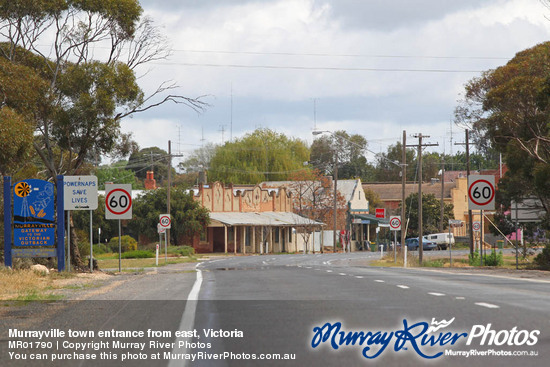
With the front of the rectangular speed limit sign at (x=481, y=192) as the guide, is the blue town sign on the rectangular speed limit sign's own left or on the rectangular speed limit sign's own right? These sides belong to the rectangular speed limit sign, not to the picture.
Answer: on the rectangular speed limit sign's own right

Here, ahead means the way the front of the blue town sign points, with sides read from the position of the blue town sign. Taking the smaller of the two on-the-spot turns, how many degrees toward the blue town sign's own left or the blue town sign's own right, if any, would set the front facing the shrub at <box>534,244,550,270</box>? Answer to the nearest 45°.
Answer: approximately 90° to the blue town sign's own left

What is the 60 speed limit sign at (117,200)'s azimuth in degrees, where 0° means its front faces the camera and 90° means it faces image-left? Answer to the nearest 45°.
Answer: approximately 0°

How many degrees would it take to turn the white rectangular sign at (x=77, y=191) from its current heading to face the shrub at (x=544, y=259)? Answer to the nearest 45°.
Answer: approximately 90° to its left

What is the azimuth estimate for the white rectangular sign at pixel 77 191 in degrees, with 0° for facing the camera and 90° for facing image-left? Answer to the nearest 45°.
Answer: approximately 0°

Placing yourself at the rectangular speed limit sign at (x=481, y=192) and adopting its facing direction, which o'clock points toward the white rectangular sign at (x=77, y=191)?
The white rectangular sign is roughly at 2 o'clock from the rectangular speed limit sign.

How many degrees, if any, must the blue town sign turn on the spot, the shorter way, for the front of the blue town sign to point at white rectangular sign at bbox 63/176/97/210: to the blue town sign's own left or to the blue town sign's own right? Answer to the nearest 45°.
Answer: approximately 135° to the blue town sign's own left

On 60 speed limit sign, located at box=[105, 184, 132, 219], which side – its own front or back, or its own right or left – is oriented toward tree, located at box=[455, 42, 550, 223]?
left
